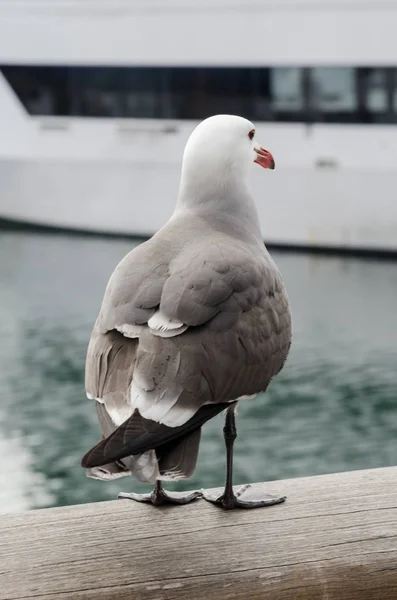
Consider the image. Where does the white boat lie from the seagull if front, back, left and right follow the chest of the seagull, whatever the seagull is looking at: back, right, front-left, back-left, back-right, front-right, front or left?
front-left

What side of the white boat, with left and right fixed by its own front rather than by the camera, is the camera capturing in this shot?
left

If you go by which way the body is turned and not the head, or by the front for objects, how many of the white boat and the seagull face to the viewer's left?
1

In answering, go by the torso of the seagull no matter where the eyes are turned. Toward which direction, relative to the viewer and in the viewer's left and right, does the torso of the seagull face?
facing away from the viewer and to the right of the viewer

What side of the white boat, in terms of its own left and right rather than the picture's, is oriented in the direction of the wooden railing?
left
